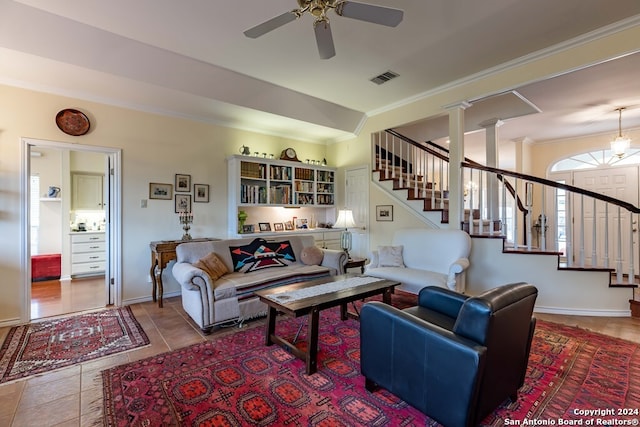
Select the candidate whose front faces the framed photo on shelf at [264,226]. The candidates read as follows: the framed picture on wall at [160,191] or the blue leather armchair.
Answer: the blue leather armchair

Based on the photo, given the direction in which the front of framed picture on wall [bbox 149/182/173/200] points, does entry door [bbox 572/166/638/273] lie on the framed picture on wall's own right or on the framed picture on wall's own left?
on the framed picture on wall's own left

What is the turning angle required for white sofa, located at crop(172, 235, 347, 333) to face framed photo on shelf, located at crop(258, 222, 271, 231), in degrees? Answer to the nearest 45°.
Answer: approximately 135° to its left

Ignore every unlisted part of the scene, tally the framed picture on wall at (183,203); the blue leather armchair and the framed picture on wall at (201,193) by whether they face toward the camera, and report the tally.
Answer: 2

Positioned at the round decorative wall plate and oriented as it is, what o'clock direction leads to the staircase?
The staircase is roughly at 10 o'clock from the round decorative wall plate.

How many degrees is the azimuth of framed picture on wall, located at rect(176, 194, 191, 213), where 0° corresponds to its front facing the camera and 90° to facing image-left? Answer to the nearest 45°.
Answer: approximately 0°

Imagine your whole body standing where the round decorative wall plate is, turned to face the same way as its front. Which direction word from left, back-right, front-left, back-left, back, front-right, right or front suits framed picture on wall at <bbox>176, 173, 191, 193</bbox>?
left
